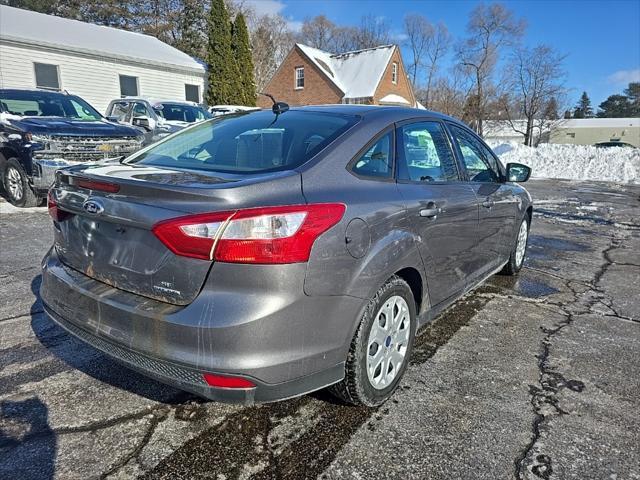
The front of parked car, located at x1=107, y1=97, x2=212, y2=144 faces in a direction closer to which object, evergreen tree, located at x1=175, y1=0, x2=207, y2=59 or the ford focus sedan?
the ford focus sedan

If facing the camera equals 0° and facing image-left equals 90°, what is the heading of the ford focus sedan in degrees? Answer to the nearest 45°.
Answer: approximately 225°

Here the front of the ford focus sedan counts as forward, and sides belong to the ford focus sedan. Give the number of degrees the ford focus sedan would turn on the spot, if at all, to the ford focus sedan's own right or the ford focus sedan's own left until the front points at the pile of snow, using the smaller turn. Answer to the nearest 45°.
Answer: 0° — it already faces it

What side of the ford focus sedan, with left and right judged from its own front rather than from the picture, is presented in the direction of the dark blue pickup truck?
left
